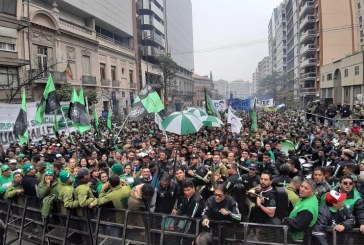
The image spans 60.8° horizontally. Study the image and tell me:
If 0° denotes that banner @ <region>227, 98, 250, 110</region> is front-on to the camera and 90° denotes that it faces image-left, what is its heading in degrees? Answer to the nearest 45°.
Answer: approximately 0°

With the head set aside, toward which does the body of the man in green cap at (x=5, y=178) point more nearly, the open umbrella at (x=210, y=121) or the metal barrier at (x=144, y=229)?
the metal barrier

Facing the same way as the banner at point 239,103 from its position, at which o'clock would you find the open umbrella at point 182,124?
The open umbrella is roughly at 12 o'clock from the banner.

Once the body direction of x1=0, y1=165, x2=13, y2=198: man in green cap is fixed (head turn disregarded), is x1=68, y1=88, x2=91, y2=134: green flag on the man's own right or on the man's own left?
on the man's own left

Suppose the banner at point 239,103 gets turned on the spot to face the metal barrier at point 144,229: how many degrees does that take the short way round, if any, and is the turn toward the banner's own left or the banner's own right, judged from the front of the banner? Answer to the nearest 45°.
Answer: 0° — it already faces it

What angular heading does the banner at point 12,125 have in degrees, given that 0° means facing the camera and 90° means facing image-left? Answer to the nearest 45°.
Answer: approximately 315°

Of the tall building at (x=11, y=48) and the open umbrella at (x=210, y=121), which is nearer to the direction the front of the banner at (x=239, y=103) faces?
the open umbrella

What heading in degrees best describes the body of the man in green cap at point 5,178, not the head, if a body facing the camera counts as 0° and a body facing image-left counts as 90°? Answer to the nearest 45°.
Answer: approximately 315°
